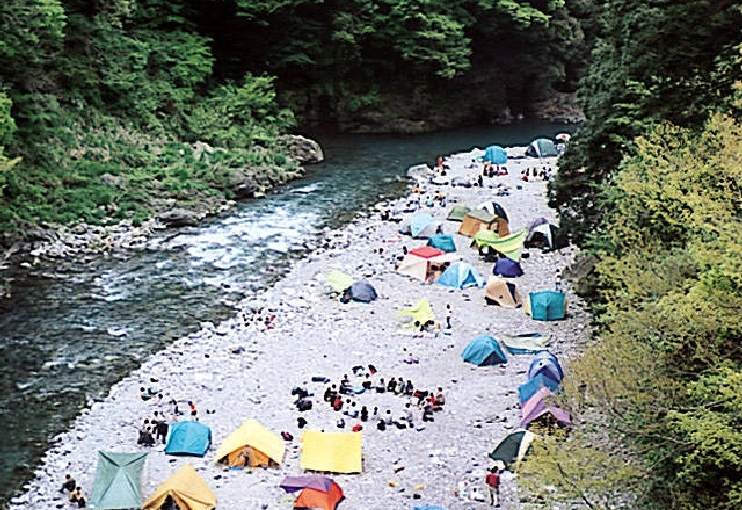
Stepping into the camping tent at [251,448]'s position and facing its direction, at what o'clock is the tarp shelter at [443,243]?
The tarp shelter is roughly at 7 o'clock from the camping tent.

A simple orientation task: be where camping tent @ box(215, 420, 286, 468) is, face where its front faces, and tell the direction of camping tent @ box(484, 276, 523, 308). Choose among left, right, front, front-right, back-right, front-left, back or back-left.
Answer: back-left

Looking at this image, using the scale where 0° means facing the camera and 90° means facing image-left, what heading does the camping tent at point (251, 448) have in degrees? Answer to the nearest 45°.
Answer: approximately 0°

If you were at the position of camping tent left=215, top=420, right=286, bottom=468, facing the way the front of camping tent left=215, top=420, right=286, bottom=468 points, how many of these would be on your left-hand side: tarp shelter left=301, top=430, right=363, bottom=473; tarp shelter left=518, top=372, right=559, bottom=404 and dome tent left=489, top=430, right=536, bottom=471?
3

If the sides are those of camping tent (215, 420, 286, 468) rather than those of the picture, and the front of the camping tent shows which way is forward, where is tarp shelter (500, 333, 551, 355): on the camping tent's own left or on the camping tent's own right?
on the camping tent's own left

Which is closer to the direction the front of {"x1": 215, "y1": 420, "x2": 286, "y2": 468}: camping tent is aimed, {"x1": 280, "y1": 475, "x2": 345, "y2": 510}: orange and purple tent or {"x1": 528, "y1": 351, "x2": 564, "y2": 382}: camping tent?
the orange and purple tent

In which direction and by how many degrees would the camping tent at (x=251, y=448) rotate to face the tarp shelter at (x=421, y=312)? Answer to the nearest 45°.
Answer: approximately 135° to its left

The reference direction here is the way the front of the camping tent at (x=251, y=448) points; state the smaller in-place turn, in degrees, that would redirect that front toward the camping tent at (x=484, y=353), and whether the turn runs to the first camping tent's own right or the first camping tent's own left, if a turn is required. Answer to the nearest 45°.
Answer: approximately 135° to the first camping tent's own left

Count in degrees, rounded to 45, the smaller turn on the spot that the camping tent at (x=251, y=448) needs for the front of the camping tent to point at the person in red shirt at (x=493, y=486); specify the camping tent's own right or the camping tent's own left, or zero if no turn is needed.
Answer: approximately 45° to the camping tent's own left

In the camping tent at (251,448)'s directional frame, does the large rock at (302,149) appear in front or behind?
behind

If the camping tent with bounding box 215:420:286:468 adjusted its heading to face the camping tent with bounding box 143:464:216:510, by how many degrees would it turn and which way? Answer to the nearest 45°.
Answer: approximately 45° to its right

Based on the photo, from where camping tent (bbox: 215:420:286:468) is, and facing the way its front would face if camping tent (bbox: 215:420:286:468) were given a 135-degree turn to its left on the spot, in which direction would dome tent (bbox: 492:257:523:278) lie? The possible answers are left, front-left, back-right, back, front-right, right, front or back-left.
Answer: front

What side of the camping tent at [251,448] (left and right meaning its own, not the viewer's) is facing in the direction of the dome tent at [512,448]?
left

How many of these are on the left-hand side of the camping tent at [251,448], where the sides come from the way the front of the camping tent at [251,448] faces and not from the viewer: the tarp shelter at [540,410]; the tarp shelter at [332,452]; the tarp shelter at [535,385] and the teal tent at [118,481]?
3

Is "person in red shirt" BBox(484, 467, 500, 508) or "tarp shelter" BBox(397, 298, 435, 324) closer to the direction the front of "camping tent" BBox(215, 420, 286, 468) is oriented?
the person in red shirt

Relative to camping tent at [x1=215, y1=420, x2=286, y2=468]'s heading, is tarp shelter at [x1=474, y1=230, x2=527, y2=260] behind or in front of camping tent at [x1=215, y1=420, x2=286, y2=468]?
behind
